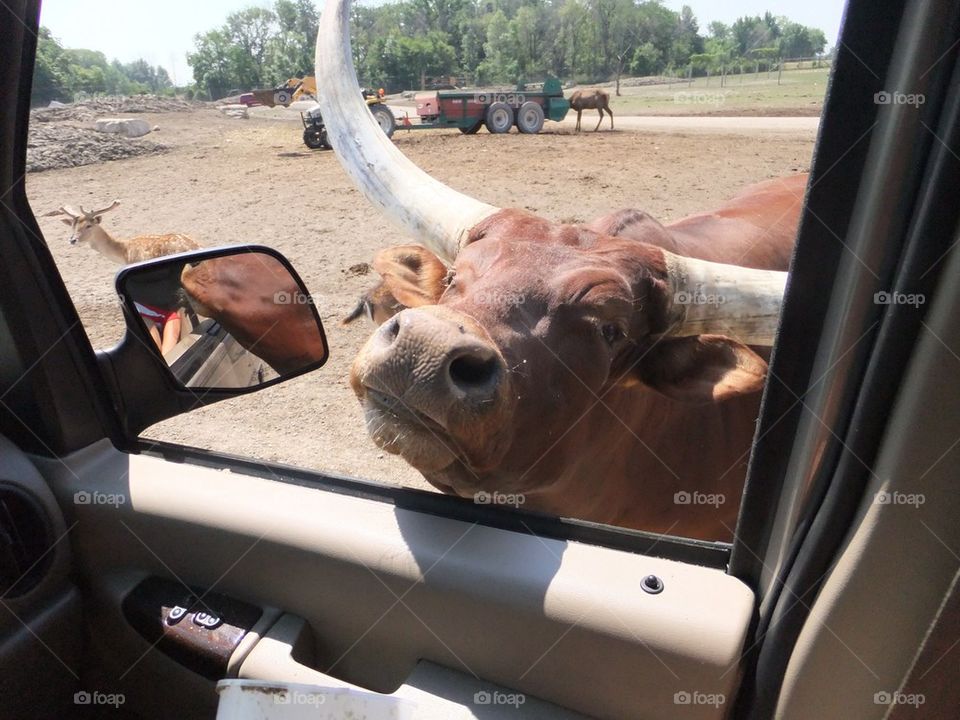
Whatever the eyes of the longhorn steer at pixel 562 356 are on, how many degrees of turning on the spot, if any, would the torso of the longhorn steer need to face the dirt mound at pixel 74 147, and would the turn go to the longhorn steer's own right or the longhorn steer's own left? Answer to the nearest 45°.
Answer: approximately 90° to the longhorn steer's own right

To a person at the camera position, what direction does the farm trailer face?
facing to the left of the viewer

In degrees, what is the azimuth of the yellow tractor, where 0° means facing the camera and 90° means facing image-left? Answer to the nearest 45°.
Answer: approximately 45°

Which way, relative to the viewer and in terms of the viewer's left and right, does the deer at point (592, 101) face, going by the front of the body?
facing to the left of the viewer

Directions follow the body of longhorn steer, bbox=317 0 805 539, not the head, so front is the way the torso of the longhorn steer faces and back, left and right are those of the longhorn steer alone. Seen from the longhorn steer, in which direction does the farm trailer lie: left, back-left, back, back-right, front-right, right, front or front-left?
back-right
